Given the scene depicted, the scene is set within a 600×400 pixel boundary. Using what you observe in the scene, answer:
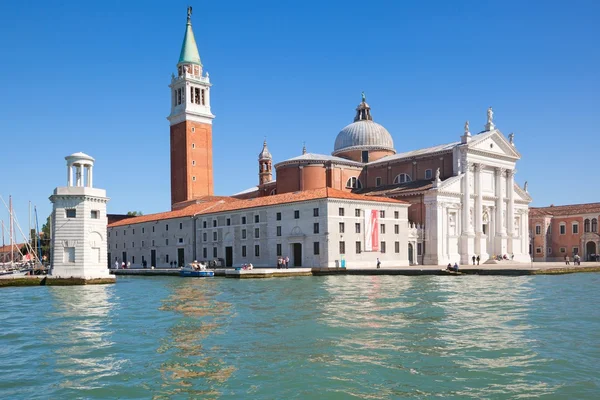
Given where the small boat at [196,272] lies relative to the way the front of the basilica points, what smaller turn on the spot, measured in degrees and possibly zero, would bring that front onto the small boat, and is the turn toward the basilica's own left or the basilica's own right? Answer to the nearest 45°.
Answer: approximately 90° to the basilica's own right

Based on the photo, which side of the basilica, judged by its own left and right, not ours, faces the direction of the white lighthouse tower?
right

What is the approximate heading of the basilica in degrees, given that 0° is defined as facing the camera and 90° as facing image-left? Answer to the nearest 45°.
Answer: approximately 315°
